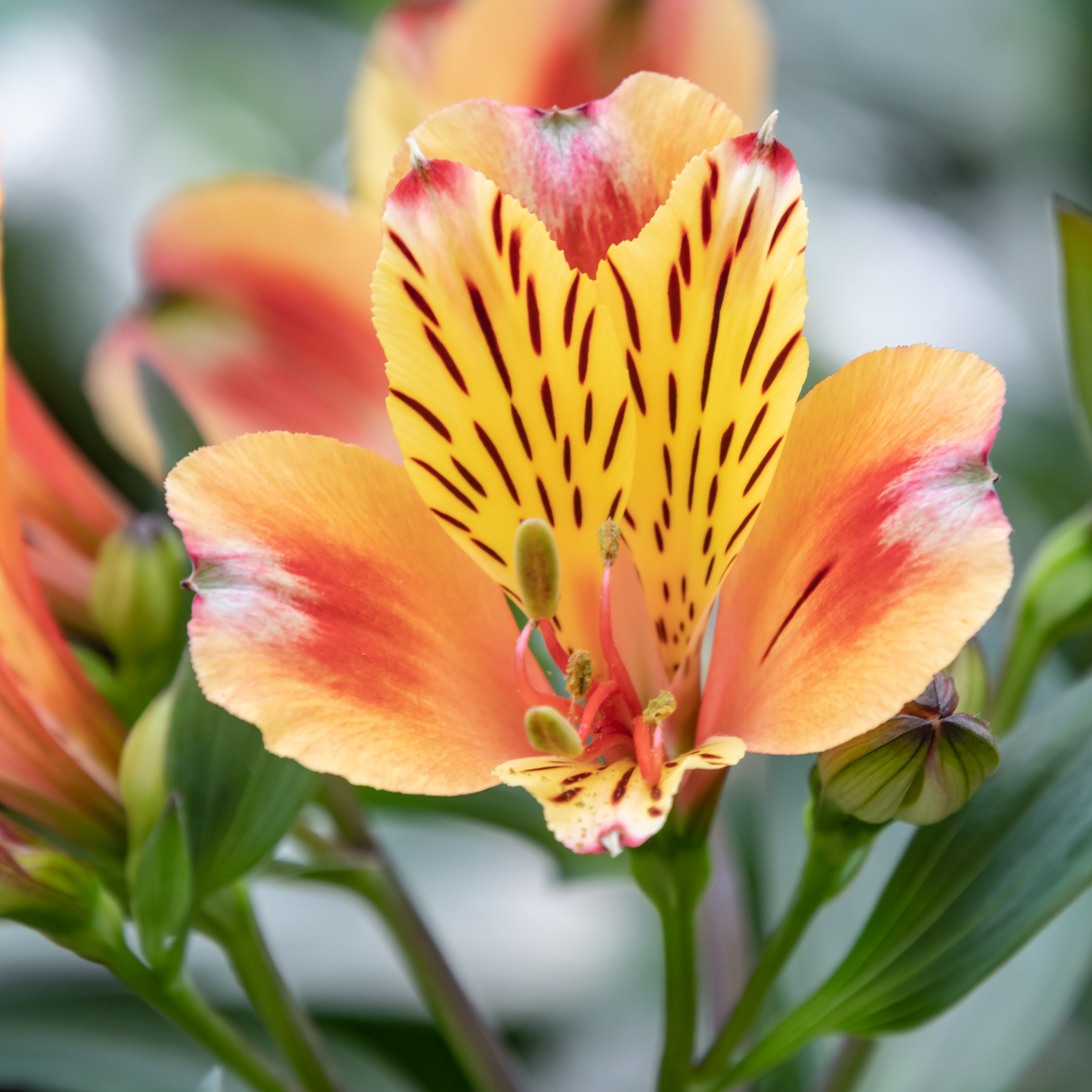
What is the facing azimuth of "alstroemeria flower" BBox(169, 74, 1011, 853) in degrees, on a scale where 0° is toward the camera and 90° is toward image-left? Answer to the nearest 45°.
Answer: approximately 0°
